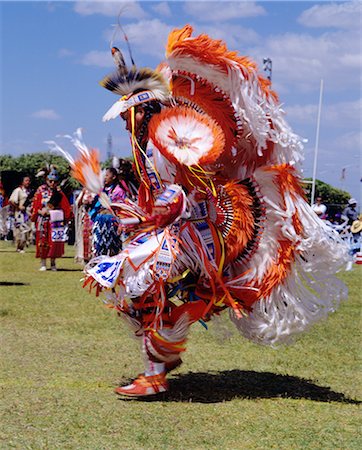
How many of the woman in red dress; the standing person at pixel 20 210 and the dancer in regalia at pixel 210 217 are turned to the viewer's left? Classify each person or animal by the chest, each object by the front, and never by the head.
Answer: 1

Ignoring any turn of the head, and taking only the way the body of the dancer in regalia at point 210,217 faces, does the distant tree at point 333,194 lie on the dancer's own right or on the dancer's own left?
on the dancer's own right

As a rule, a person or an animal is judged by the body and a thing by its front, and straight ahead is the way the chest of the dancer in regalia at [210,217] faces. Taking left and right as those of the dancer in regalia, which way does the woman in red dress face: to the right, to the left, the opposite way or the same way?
to the left

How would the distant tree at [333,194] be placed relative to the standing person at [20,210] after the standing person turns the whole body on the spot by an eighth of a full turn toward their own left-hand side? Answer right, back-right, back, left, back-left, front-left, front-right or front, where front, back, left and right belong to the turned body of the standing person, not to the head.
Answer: front-left

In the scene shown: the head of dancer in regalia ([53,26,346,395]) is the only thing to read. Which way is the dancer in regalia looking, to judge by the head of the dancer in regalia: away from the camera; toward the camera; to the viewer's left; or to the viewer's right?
to the viewer's left

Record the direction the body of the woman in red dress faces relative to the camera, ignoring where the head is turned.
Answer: toward the camera

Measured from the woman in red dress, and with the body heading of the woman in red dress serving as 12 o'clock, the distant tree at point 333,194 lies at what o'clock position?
The distant tree is roughly at 7 o'clock from the woman in red dress.

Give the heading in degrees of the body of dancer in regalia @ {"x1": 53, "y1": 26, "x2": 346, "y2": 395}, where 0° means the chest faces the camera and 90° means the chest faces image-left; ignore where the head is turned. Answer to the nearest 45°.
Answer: approximately 90°

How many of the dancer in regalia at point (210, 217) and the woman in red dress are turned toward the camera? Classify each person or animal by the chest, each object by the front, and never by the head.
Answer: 1

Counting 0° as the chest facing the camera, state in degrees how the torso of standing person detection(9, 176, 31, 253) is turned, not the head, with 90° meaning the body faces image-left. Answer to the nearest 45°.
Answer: approximately 315°

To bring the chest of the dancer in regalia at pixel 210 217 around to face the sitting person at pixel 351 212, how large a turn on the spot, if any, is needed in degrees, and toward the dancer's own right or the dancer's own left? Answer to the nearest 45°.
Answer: approximately 90° to the dancer's own right
